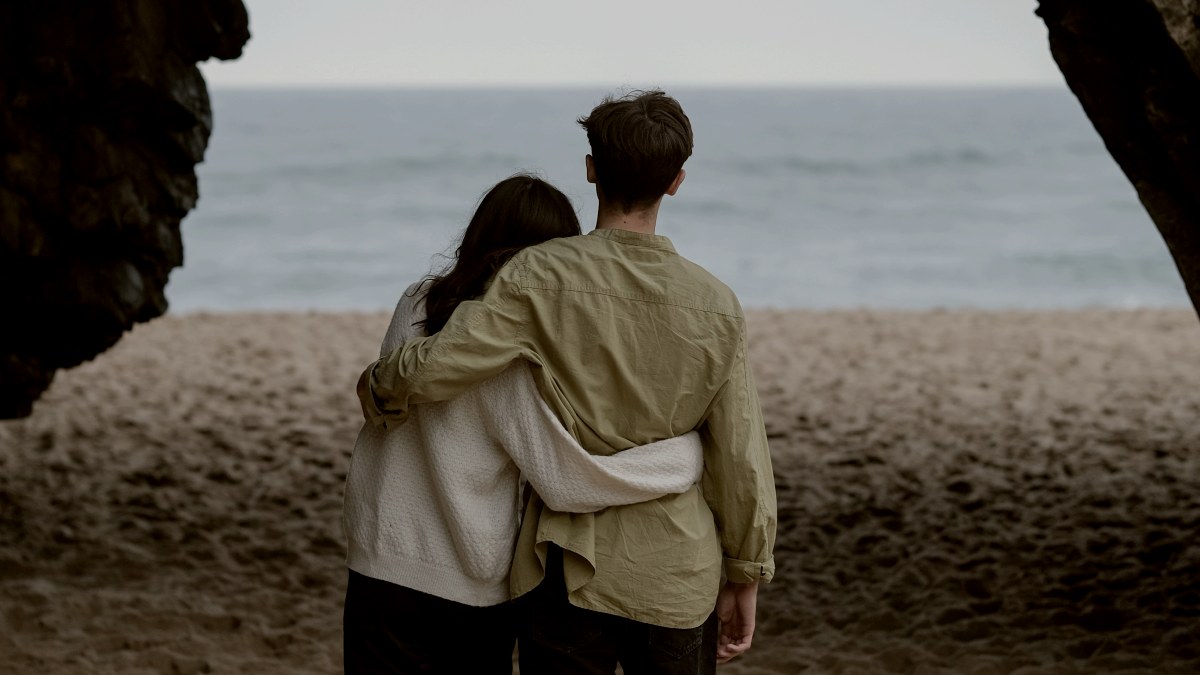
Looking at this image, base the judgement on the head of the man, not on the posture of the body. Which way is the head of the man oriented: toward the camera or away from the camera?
away from the camera

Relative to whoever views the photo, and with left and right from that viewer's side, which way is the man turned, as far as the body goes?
facing away from the viewer

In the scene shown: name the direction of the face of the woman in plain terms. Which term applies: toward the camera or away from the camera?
away from the camera
